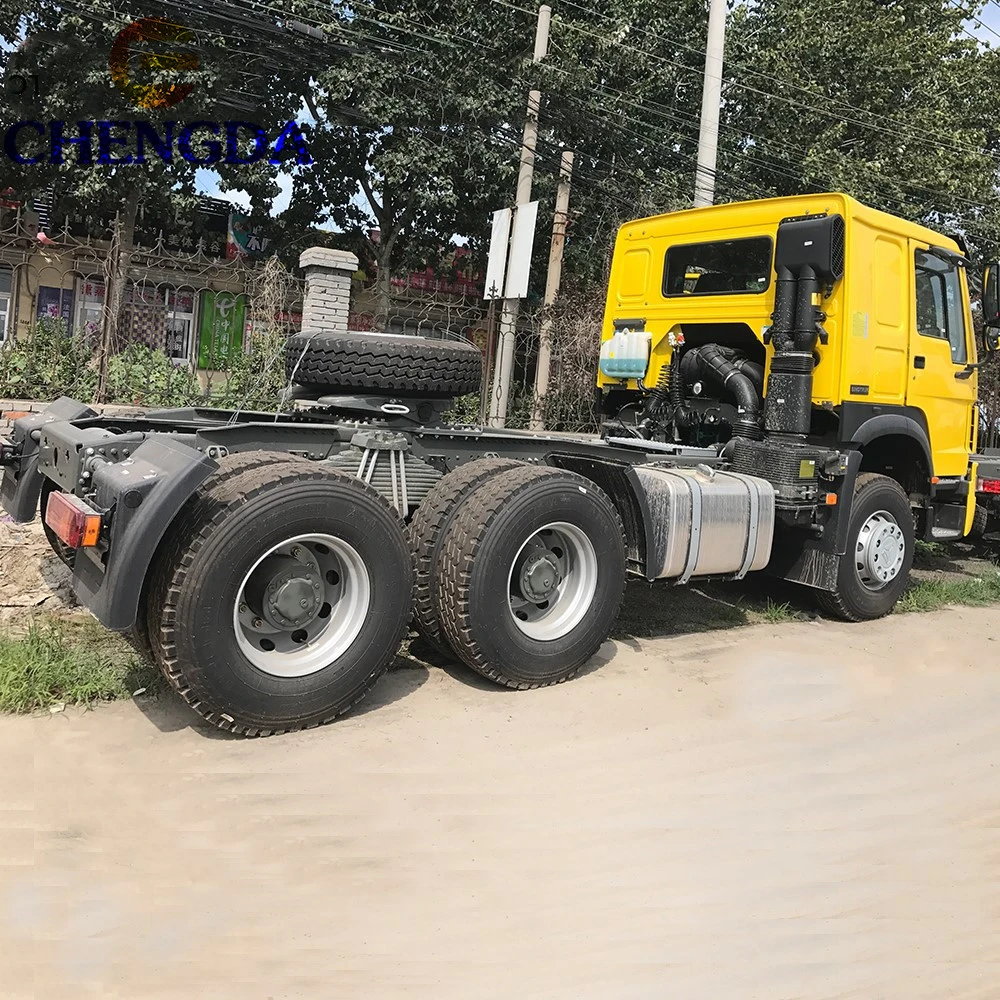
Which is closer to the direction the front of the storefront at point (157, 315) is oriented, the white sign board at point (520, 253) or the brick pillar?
the brick pillar

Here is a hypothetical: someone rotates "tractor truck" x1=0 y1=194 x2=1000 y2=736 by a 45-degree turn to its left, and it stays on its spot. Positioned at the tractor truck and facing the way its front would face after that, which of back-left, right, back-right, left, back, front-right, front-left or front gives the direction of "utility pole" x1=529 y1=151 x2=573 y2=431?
front

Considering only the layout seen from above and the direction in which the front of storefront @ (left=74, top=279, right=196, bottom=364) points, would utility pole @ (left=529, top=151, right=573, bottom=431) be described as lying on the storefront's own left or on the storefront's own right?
on the storefront's own left

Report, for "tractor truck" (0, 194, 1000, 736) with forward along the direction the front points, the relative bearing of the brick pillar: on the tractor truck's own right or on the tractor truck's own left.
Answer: on the tractor truck's own left

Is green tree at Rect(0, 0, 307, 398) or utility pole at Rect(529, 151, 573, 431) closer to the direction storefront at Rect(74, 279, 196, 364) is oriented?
the green tree

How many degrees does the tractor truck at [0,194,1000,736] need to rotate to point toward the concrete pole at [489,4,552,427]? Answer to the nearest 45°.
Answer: approximately 45° to its left

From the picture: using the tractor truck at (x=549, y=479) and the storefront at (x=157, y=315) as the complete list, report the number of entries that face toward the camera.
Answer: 1

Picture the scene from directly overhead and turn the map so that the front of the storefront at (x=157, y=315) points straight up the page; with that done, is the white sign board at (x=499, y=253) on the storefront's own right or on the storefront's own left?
on the storefront's own left

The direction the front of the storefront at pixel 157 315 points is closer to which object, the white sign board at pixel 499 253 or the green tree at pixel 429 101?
the white sign board

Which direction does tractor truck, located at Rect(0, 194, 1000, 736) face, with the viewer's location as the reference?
facing away from the viewer and to the right of the viewer
